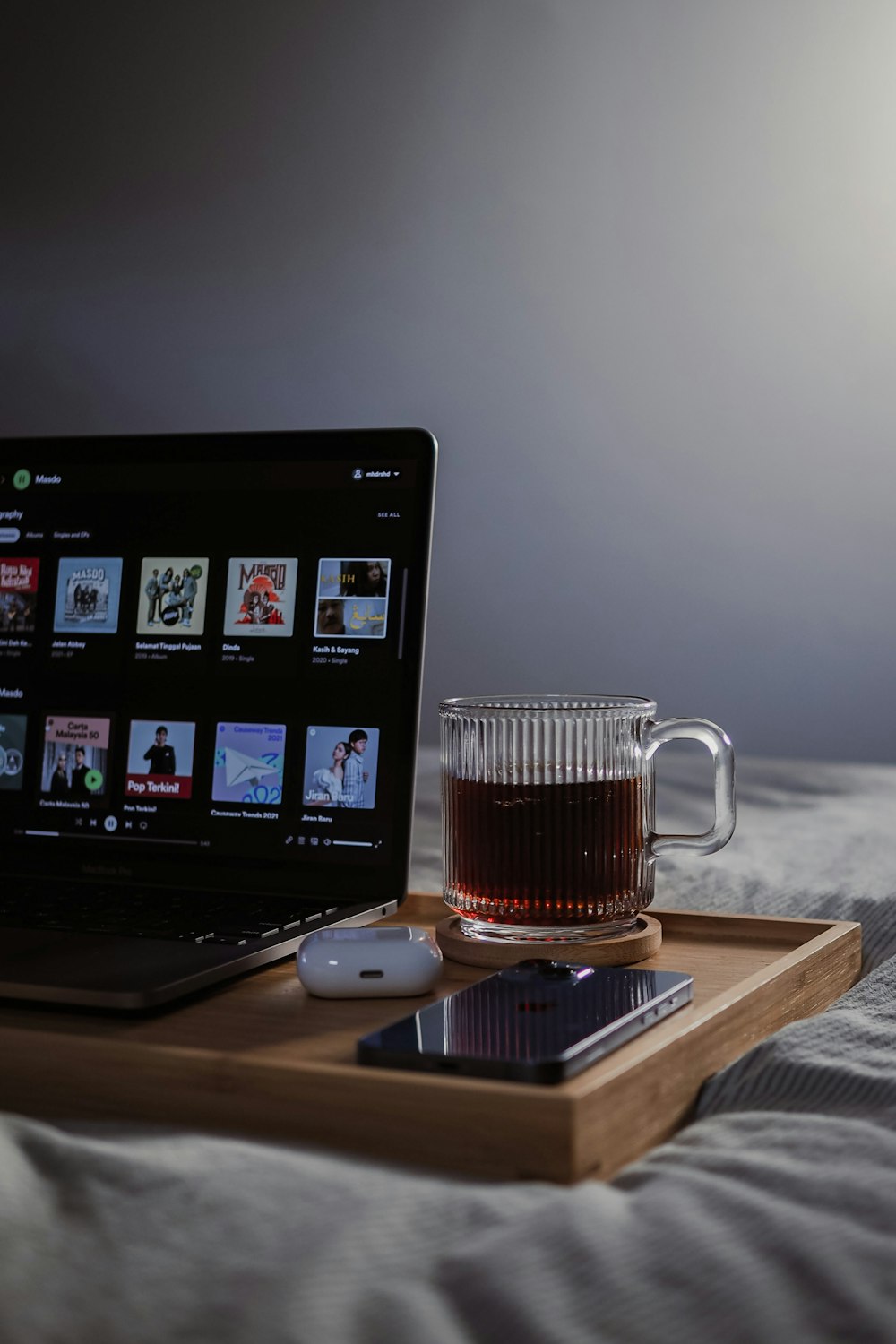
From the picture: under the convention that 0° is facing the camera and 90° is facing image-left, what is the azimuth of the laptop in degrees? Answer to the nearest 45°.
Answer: approximately 45°
